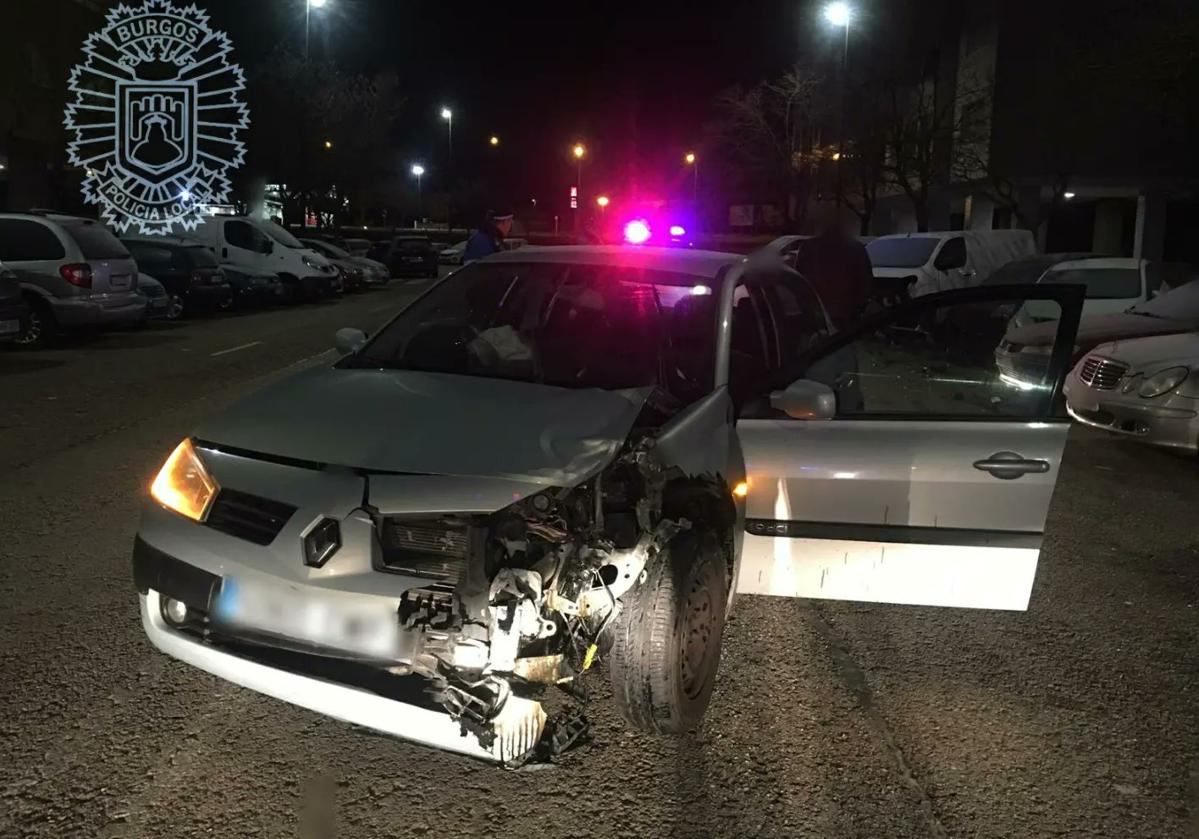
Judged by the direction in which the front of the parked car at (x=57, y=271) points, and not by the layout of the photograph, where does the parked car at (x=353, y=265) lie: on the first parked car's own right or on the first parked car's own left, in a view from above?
on the first parked car's own right

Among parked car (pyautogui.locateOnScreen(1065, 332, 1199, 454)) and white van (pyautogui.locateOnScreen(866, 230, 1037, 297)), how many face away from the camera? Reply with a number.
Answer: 0

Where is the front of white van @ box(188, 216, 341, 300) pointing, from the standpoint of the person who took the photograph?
facing the viewer and to the right of the viewer

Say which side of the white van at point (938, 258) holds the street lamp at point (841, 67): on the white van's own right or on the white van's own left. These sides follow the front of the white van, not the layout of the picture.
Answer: on the white van's own right

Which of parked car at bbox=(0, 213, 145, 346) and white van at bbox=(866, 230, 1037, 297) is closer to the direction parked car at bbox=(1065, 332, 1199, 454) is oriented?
the parked car

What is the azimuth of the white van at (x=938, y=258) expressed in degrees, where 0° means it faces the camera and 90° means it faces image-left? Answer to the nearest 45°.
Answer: approximately 45°

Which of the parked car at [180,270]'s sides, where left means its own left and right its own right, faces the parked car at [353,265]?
right

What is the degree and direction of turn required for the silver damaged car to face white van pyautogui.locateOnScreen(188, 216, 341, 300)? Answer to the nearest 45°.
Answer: approximately 135° to its right

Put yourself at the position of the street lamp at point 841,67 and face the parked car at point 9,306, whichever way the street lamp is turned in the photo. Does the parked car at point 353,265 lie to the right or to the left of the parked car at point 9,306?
right

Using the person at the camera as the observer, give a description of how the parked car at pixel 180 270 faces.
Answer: facing away from the viewer and to the left of the viewer
